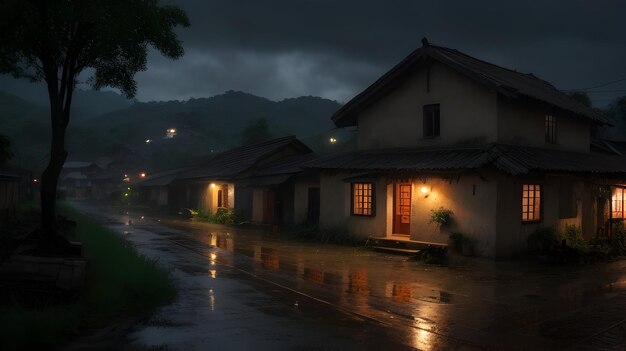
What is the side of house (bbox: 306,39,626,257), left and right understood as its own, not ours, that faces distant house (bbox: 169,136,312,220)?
right

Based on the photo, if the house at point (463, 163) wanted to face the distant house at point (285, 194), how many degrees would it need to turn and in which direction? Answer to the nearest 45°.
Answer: approximately 90° to its right

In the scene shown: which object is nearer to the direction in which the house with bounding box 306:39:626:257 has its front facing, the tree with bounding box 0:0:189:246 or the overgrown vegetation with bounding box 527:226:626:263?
the tree

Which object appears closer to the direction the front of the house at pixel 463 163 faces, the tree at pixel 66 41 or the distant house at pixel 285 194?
the tree

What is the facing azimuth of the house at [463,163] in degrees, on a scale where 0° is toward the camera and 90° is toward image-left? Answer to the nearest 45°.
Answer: approximately 45°

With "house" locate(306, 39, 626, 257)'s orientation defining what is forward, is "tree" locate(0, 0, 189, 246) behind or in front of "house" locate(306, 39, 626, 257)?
in front

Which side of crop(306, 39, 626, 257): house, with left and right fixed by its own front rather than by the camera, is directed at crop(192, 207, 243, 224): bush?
right
